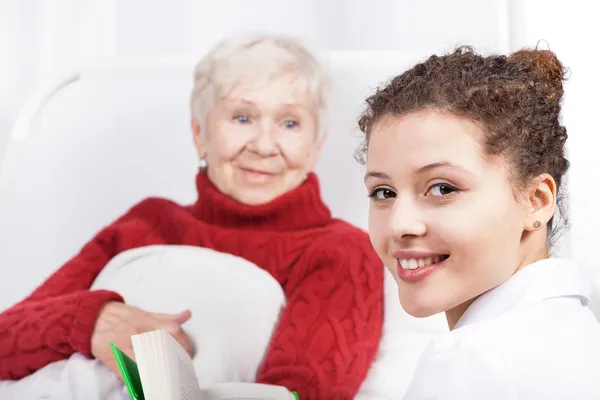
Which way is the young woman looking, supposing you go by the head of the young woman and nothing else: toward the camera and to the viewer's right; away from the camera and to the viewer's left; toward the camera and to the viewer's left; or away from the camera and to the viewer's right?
toward the camera and to the viewer's left

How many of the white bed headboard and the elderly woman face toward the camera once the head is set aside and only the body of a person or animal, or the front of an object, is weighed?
2

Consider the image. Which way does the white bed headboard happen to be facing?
toward the camera

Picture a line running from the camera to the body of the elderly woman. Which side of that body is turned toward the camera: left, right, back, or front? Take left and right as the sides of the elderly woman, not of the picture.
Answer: front

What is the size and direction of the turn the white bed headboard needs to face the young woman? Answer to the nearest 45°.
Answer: approximately 45° to its left

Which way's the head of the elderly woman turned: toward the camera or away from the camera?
toward the camera

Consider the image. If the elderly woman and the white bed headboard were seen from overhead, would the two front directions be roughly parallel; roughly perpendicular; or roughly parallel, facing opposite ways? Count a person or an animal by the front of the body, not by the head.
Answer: roughly parallel
